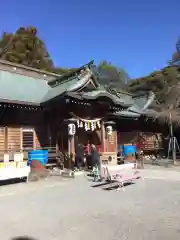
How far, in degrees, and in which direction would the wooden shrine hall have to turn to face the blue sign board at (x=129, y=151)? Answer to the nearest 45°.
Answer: approximately 90° to its left

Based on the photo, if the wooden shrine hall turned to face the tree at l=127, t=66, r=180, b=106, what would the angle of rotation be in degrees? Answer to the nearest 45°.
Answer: approximately 90° to its left

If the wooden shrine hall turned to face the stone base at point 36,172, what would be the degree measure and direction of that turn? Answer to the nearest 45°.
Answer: approximately 45° to its right

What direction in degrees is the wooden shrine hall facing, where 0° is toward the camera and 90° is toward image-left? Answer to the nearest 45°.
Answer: approximately 315°
